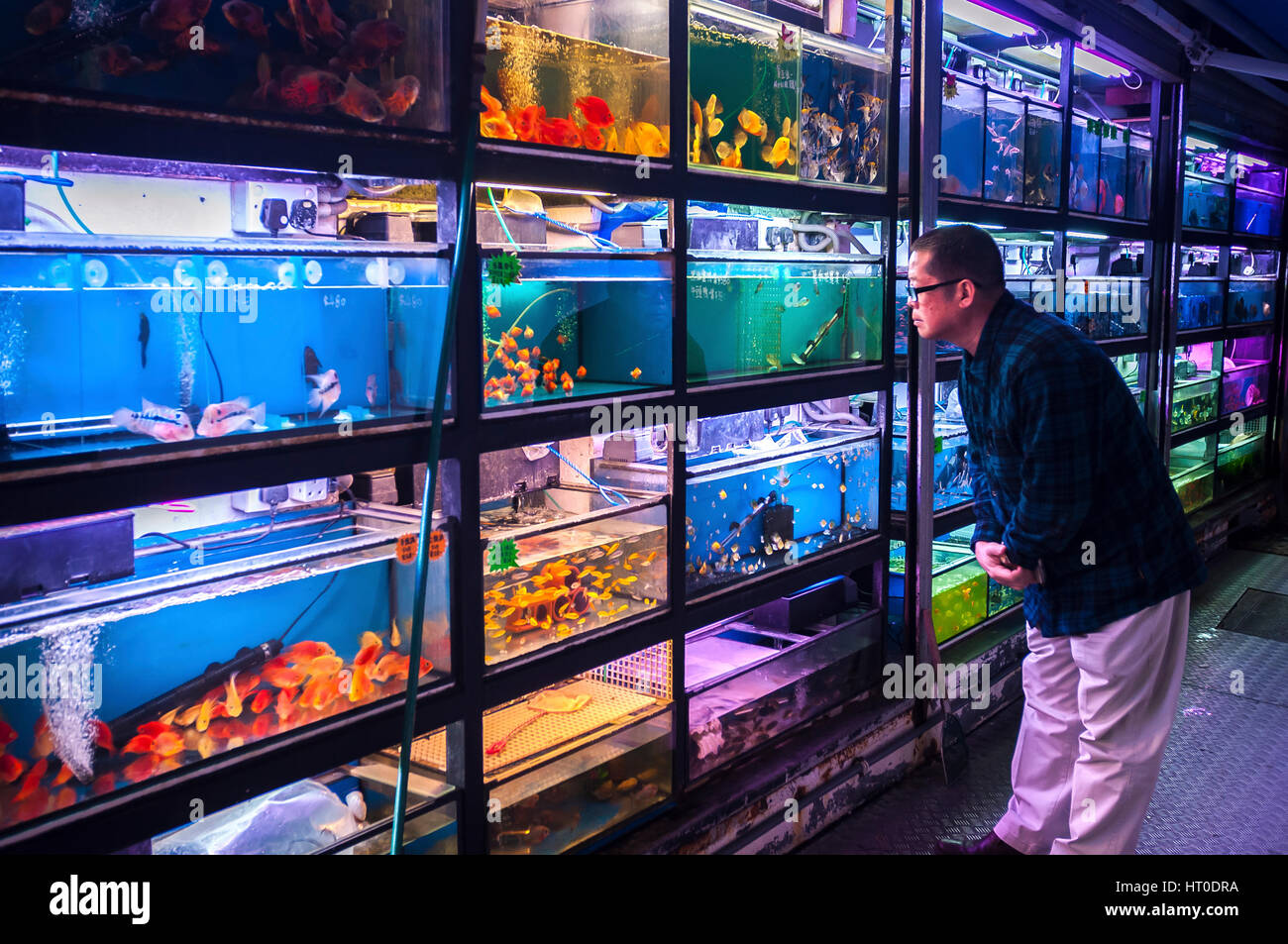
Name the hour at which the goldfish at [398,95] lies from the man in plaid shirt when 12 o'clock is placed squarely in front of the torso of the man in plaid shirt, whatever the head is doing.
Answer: The goldfish is roughly at 11 o'clock from the man in plaid shirt.

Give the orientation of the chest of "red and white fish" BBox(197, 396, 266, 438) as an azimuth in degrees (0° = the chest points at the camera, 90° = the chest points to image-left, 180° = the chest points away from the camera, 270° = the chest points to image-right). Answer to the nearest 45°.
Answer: approximately 90°

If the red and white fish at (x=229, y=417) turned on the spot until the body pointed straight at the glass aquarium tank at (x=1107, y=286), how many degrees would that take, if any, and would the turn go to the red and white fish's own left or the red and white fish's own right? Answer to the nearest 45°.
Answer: approximately 135° to the red and white fish's own right

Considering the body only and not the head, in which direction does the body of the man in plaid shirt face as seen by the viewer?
to the viewer's left

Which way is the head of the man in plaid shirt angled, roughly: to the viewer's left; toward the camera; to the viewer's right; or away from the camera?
to the viewer's left

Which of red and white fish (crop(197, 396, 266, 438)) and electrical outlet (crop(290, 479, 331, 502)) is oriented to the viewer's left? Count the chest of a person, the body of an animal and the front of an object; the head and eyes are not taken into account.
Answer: the red and white fish
